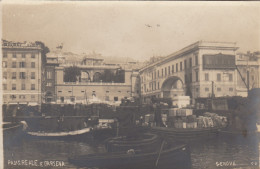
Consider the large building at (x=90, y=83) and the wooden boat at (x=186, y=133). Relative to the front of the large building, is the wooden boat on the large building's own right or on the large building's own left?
on the large building's own left

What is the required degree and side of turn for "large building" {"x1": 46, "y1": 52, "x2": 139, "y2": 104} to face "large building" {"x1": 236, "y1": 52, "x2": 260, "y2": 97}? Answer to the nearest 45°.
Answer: approximately 90° to its left

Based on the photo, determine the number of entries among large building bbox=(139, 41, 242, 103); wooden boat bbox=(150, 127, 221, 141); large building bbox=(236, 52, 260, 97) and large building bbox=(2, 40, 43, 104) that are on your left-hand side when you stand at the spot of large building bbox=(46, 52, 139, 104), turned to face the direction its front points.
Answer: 3

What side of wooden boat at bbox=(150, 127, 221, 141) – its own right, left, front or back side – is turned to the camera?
left

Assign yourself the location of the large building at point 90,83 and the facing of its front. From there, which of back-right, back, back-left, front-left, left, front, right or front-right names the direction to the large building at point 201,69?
left

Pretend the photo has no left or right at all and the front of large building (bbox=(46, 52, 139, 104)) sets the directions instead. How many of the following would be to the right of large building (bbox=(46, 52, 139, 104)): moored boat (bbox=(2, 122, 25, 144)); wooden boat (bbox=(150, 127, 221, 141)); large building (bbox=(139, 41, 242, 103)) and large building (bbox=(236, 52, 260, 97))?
1

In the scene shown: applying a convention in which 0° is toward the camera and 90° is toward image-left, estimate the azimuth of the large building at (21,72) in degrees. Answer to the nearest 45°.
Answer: approximately 0°
